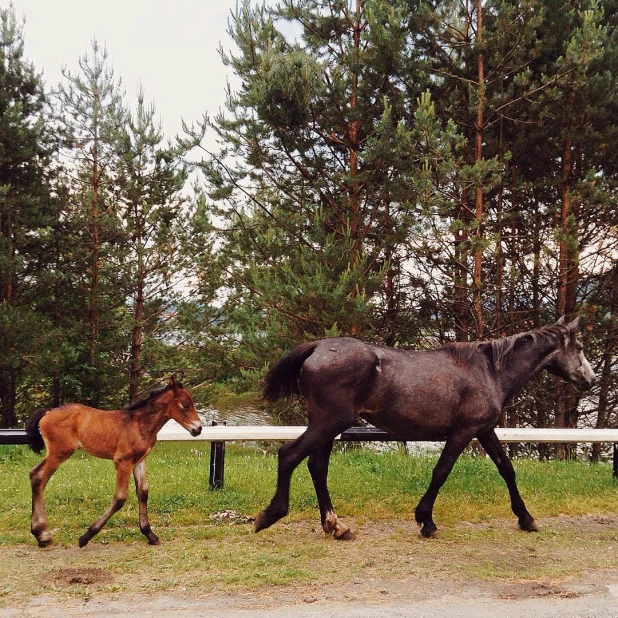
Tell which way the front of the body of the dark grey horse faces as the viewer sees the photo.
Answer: to the viewer's right

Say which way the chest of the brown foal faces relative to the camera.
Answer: to the viewer's right

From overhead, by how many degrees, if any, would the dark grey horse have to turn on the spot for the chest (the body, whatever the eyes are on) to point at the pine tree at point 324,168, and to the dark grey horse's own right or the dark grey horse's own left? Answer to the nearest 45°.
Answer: approximately 90° to the dark grey horse's own left

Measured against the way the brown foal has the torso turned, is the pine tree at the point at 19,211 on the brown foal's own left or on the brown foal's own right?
on the brown foal's own left

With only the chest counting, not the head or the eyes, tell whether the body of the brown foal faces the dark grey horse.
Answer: yes

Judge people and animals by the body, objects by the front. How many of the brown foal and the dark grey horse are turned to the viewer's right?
2

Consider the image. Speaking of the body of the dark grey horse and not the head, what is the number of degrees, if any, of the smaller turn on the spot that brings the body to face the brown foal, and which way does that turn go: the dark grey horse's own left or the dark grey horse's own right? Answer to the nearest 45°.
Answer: approximately 135° to the dark grey horse's own right

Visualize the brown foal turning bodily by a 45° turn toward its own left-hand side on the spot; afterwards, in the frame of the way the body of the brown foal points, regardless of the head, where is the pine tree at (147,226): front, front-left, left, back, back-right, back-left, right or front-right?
front-left

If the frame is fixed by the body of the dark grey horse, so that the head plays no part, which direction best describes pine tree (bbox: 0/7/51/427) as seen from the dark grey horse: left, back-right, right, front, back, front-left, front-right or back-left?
back-left
